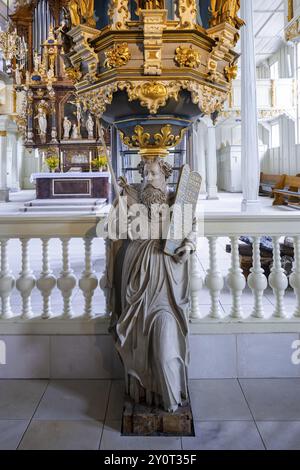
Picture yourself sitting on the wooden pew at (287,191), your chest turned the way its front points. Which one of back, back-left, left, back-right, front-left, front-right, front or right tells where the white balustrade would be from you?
front-left

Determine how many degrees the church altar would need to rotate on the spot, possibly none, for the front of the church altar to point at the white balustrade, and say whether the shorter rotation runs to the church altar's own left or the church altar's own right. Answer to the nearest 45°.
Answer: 0° — it already faces it

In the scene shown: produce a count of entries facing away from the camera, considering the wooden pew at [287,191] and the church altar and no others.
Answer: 0

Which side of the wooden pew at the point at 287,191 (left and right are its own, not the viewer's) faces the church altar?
front

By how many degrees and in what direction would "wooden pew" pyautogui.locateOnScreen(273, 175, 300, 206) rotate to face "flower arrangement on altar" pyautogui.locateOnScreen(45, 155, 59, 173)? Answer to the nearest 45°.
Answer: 0° — it already faces it

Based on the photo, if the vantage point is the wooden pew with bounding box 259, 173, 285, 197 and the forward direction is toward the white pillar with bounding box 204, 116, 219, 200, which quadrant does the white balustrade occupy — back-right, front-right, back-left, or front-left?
front-left

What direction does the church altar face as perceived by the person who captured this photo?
facing the viewer

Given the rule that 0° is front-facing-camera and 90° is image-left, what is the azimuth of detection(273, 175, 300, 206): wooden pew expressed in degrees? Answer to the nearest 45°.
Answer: approximately 45°

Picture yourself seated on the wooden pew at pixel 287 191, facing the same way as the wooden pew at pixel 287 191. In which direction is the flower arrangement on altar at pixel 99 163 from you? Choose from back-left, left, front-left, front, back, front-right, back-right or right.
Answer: front
